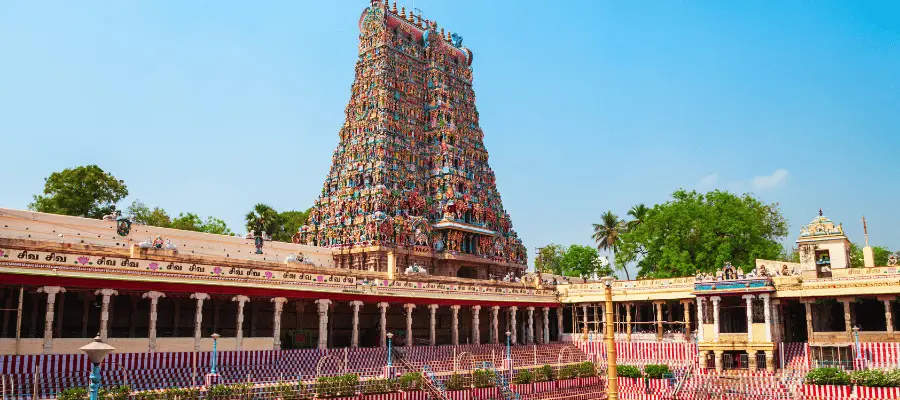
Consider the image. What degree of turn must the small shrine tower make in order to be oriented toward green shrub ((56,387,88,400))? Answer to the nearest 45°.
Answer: approximately 45° to its right

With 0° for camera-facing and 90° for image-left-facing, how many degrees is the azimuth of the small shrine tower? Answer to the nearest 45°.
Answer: approximately 0°

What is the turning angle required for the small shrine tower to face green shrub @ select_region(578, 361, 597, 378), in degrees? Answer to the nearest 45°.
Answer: approximately 45° to its right

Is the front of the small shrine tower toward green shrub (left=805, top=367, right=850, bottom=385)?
yes

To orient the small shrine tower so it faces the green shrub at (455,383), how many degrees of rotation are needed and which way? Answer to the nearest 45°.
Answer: approximately 45° to its right
